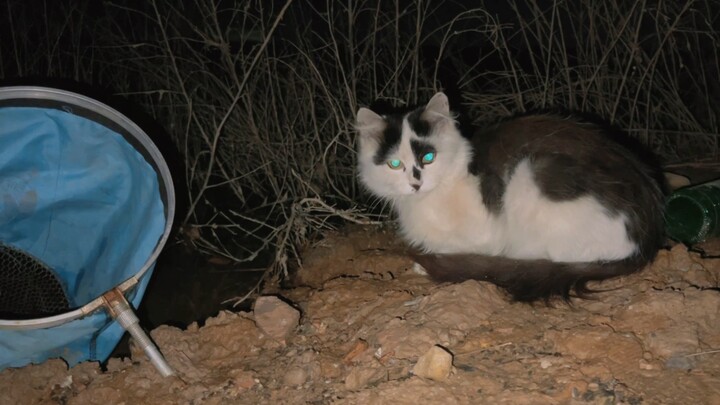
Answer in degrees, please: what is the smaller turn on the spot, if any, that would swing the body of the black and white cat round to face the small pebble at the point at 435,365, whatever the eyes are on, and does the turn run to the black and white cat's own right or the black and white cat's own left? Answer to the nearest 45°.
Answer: approximately 90° to the black and white cat's own left

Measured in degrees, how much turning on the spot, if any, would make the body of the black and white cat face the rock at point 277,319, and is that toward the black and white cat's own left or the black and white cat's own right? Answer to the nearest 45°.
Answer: approximately 45° to the black and white cat's own left

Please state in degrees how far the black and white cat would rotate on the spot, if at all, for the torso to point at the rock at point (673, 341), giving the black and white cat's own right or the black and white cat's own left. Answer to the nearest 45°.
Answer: approximately 135° to the black and white cat's own left

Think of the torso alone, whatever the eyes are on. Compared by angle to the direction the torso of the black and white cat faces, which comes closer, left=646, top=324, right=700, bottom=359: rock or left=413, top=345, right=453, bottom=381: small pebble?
the small pebble

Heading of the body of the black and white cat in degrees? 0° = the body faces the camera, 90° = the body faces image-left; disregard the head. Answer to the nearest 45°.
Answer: approximately 90°

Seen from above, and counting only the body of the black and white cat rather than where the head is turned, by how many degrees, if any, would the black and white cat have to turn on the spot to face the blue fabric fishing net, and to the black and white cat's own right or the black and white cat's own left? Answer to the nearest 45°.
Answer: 0° — it already faces it

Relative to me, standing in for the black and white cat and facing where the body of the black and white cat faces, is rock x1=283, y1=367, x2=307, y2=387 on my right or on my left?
on my left

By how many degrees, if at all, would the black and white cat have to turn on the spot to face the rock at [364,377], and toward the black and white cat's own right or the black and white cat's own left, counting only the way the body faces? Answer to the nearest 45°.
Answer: approximately 45° to the black and white cat's own left

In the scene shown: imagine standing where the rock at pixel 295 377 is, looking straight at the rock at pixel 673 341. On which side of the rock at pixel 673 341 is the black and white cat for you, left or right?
left
